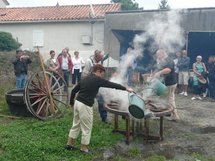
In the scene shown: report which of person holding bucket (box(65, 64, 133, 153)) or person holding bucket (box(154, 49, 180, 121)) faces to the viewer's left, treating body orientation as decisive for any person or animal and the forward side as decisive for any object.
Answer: person holding bucket (box(154, 49, 180, 121))

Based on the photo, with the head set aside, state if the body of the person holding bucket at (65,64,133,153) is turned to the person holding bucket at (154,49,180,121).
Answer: yes

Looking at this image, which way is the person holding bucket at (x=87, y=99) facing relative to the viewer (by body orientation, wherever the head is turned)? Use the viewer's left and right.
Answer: facing away from the viewer and to the right of the viewer

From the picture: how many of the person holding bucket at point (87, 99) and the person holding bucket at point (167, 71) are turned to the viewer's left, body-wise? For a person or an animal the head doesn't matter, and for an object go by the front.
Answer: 1

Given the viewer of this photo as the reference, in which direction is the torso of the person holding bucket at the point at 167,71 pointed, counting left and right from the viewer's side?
facing to the left of the viewer

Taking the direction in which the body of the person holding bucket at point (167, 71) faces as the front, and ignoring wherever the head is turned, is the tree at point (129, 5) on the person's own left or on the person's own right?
on the person's own right

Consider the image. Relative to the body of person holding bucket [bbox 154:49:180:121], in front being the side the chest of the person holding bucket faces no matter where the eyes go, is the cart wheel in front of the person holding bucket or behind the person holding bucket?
in front

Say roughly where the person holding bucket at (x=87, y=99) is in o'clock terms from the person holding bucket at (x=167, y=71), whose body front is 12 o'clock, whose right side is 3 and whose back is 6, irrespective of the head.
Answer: the person holding bucket at (x=87, y=99) is roughly at 10 o'clock from the person holding bucket at (x=167, y=71).

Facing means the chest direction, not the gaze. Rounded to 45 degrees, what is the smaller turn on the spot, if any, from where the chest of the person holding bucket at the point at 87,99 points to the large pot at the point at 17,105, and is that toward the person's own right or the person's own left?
approximately 90° to the person's own left

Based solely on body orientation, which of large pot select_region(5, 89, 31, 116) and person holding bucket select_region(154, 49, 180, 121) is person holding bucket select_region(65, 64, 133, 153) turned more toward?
the person holding bucket

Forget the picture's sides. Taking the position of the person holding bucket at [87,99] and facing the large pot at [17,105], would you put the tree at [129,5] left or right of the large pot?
right
